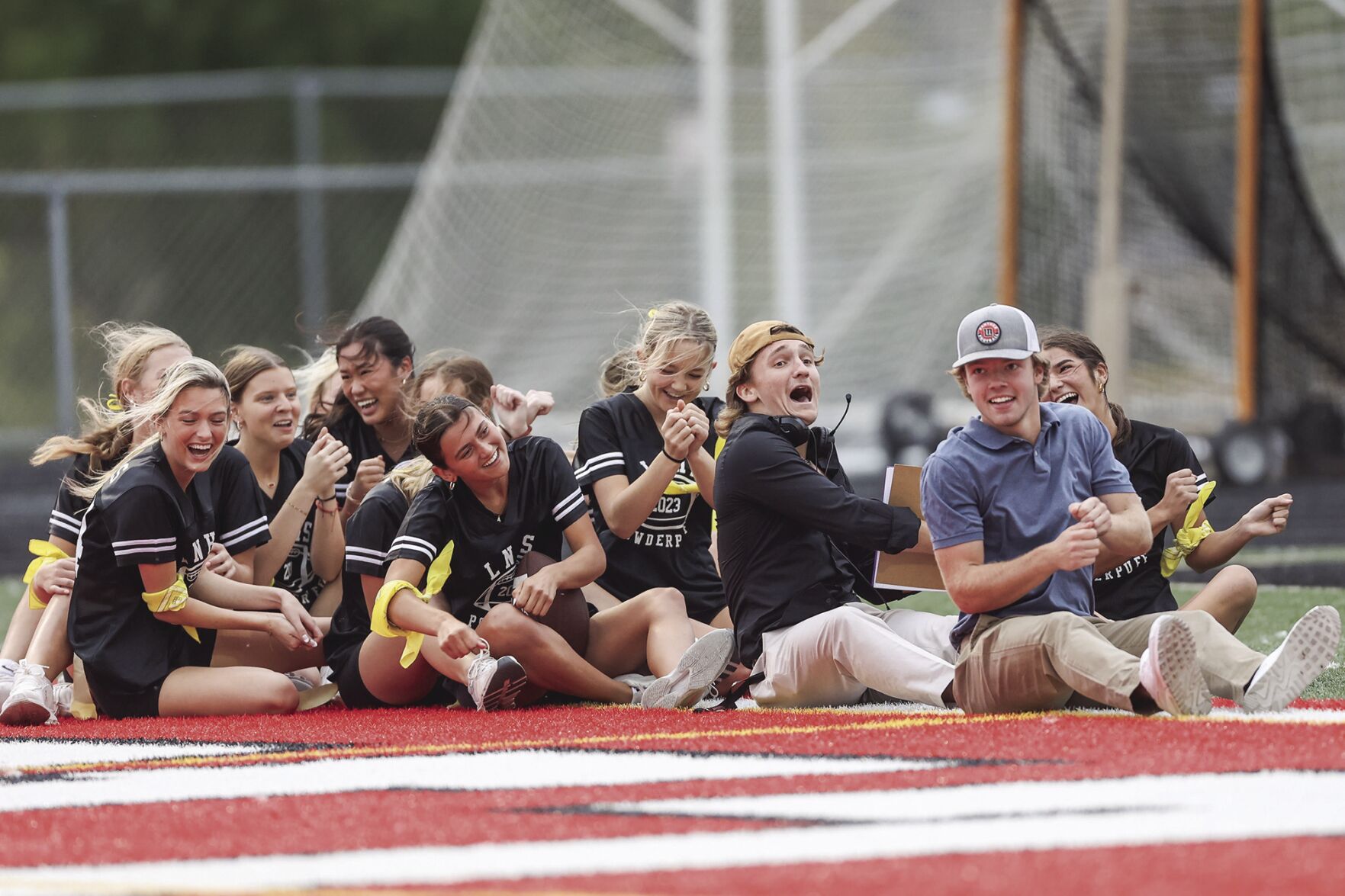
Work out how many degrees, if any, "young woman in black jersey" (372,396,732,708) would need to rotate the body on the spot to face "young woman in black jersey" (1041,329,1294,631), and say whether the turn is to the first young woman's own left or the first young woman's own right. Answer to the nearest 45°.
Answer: approximately 45° to the first young woman's own left

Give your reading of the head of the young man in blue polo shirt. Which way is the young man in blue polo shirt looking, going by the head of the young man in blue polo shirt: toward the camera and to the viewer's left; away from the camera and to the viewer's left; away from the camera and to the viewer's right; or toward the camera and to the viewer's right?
toward the camera and to the viewer's left

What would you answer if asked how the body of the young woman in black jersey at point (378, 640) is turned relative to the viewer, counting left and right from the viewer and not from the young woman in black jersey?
facing to the right of the viewer

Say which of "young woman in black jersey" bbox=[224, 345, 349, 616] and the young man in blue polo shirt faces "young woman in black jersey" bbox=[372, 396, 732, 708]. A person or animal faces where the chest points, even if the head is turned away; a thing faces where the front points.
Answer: "young woman in black jersey" bbox=[224, 345, 349, 616]

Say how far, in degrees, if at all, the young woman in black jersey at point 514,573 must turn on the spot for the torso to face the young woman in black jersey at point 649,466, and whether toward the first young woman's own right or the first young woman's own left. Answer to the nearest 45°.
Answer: approximately 90° to the first young woman's own left

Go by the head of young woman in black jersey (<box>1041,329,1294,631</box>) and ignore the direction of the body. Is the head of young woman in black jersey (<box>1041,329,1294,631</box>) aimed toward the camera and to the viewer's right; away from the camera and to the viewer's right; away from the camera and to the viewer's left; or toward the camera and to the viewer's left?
toward the camera and to the viewer's left

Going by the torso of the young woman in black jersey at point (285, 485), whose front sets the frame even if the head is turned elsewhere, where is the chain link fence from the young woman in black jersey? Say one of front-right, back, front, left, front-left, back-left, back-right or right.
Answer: back-left

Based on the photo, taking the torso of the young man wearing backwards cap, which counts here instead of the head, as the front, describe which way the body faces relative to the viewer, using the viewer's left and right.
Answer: facing to the right of the viewer

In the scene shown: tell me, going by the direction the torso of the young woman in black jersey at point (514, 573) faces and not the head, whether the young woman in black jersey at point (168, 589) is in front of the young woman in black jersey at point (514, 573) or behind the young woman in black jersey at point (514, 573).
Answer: behind
